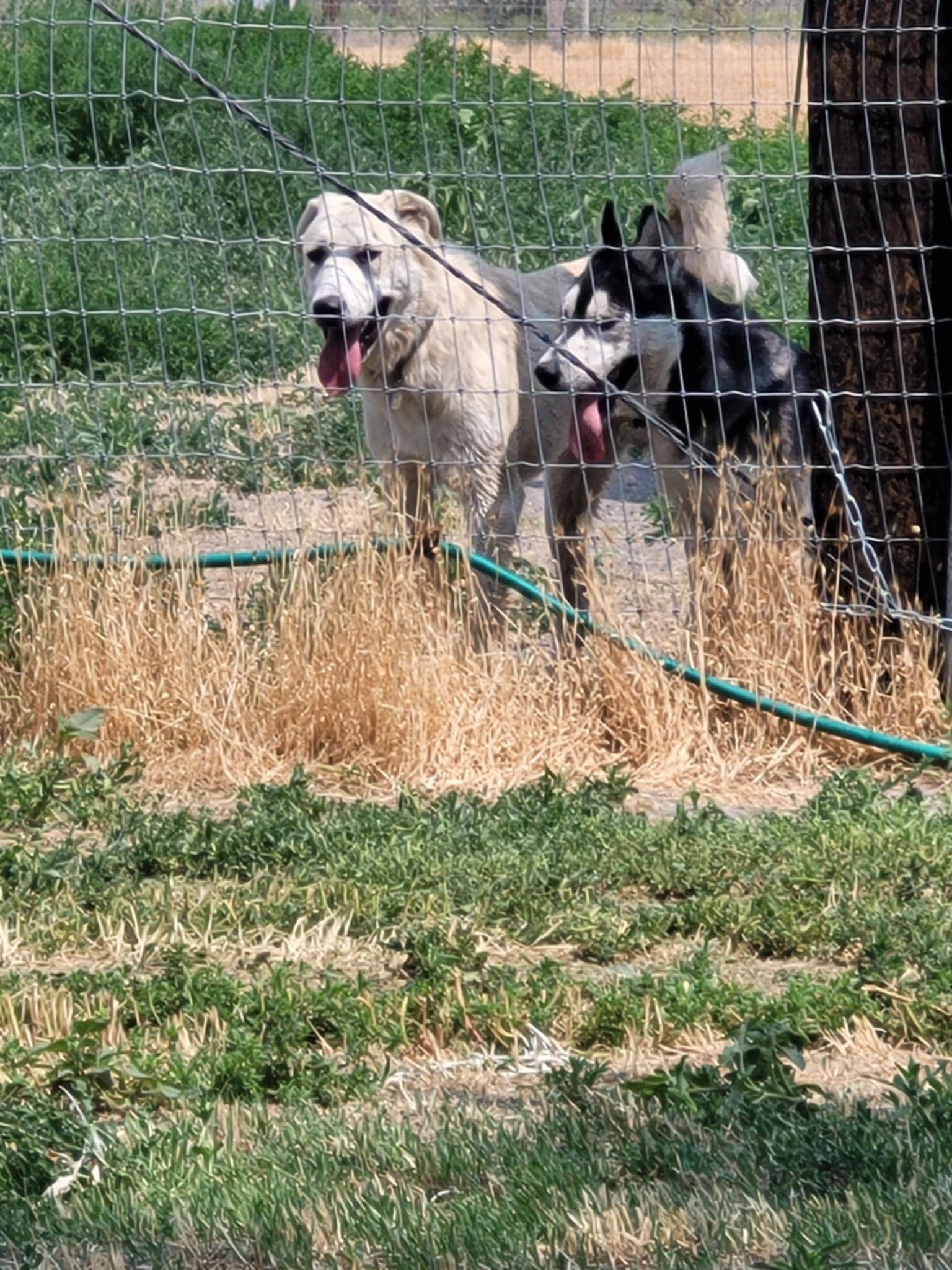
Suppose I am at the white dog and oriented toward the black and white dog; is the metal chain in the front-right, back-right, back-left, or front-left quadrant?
front-right

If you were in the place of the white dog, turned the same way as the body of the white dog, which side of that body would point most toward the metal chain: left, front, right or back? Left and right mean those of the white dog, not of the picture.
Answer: left

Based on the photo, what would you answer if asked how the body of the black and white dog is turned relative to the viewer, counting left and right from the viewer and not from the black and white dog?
facing the viewer and to the left of the viewer

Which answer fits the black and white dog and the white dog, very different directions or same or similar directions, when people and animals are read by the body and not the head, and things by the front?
same or similar directions

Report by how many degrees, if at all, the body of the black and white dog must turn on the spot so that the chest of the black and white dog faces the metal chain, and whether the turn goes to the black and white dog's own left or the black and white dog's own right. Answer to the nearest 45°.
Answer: approximately 90° to the black and white dog's own left

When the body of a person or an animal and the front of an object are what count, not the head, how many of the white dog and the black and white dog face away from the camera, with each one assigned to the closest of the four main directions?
0

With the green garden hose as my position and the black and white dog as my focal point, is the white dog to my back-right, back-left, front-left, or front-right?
front-left

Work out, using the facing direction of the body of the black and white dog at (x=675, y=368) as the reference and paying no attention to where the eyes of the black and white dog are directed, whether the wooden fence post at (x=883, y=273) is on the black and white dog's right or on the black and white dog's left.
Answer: on the black and white dog's left
